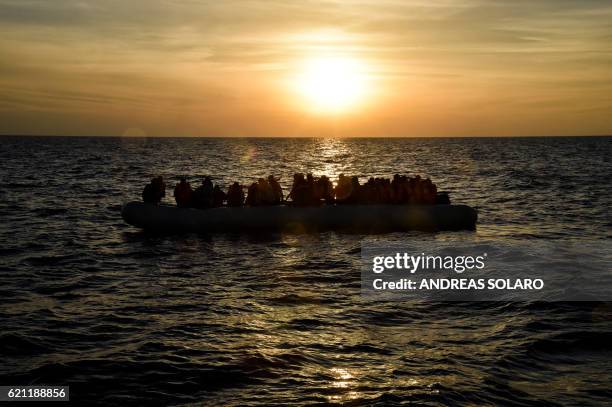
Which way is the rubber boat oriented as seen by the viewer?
to the viewer's left
